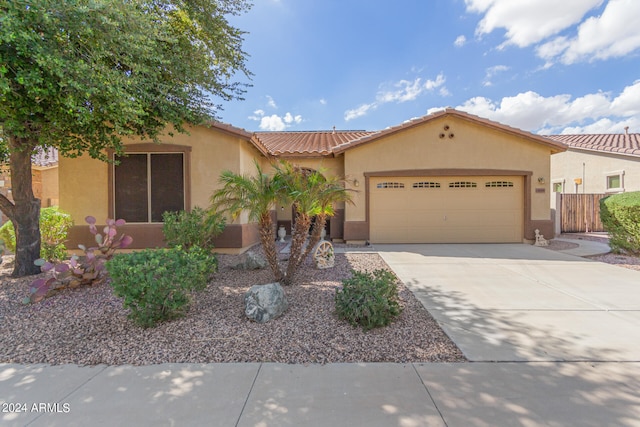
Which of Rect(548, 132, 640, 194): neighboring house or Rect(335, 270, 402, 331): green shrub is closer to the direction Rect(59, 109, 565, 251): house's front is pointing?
the green shrub

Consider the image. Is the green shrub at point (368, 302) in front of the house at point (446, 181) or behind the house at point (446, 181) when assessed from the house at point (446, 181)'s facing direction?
in front

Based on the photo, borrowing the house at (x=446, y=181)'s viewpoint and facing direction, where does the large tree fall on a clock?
The large tree is roughly at 2 o'clock from the house.

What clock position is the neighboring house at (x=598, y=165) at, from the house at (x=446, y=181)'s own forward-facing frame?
The neighboring house is roughly at 8 o'clock from the house.

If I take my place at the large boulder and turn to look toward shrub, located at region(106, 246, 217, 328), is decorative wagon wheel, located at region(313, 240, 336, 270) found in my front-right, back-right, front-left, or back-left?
back-right

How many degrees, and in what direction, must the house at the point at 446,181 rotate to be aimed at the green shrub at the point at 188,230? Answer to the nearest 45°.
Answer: approximately 45° to its right

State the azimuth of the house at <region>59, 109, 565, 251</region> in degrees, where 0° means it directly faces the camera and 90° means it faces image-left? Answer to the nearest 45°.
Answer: approximately 0°

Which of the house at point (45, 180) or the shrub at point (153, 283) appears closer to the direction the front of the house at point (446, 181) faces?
the shrub

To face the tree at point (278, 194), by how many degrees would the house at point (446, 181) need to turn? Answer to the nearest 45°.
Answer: approximately 45° to its right

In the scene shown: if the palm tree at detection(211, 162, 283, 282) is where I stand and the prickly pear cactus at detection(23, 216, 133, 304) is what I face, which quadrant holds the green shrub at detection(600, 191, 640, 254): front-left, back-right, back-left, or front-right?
back-right
